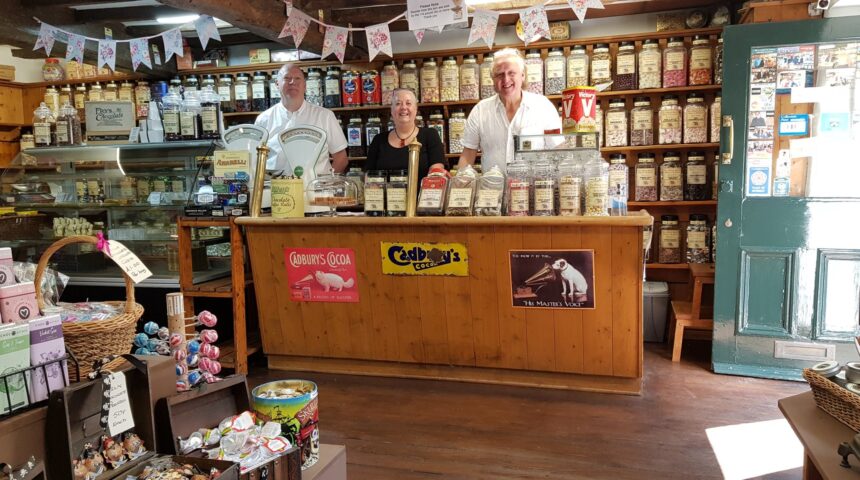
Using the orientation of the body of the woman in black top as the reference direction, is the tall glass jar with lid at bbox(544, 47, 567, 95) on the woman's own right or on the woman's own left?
on the woman's own left

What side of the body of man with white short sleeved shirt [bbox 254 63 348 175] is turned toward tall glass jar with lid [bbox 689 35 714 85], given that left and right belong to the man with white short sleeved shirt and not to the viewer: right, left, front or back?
left

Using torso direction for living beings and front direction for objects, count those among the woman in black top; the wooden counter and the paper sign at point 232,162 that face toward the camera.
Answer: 3

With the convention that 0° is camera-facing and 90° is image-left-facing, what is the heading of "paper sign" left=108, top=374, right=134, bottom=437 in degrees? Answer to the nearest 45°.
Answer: approximately 0°

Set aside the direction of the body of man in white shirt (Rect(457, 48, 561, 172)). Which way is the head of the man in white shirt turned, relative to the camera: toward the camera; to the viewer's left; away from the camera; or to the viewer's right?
toward the camera

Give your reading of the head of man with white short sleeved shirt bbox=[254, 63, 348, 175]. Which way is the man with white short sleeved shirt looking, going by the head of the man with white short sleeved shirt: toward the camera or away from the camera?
toward the camera

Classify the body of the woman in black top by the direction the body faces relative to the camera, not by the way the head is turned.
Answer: toward the camera

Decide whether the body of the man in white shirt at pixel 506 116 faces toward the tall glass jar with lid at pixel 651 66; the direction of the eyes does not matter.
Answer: no

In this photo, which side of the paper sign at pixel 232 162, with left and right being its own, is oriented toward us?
front

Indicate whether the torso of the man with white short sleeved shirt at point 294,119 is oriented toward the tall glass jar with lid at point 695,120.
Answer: no

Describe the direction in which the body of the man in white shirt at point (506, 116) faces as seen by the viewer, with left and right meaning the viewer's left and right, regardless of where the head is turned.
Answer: facing the viewer

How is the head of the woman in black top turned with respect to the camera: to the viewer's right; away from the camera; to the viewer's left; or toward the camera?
toward the camera

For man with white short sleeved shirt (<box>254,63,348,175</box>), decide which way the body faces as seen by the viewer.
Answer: toward the camera

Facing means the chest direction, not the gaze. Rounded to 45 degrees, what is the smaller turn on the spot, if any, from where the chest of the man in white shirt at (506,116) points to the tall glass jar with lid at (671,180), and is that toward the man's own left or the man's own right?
approximately 135° to the man's own left
